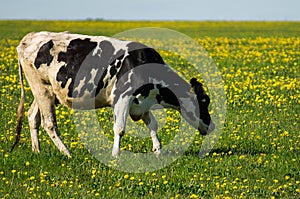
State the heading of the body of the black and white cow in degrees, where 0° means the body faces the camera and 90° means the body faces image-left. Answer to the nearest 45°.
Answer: approximately 270°
